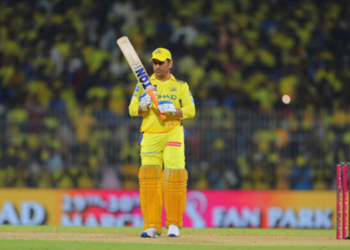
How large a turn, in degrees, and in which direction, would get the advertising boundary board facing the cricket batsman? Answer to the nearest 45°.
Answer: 0° — it already faces them

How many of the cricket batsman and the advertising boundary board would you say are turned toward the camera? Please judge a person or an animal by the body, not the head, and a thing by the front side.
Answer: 2

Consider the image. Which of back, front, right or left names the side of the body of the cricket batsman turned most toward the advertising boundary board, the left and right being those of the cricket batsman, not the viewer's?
back
